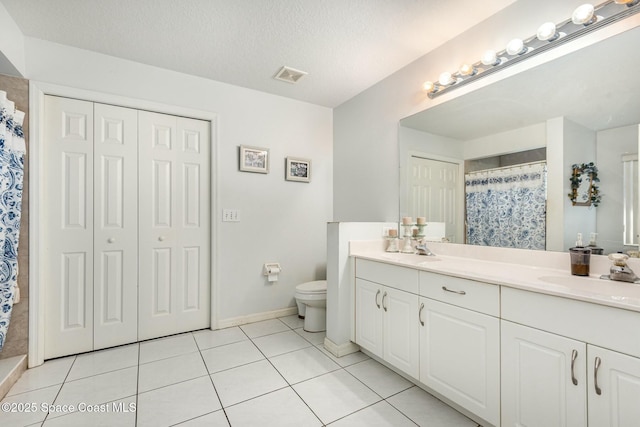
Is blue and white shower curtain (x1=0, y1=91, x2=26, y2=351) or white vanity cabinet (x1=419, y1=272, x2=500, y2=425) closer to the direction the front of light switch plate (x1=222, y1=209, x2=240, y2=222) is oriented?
the white vanity cabinet

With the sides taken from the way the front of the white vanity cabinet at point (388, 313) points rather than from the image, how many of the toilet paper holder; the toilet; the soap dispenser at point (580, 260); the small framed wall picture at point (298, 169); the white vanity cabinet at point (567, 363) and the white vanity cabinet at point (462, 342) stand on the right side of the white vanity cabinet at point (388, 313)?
3

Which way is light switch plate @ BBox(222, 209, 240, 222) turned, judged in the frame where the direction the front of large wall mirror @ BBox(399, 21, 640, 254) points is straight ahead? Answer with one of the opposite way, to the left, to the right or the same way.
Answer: to the left

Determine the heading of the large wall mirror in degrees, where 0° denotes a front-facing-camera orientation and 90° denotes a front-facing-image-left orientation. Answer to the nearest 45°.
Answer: approximately 45°

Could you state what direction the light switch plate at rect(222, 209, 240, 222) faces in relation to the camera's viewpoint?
facing the viewer

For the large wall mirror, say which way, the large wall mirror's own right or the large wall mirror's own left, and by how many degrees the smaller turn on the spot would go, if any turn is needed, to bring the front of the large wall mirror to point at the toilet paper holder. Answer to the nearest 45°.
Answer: approximately 45° to the large wall mirror's own right

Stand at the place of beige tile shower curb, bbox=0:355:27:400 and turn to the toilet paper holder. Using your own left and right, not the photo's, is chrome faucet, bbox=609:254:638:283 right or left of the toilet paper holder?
right

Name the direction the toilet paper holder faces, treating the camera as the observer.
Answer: facing the viewer and to the right of the viewer

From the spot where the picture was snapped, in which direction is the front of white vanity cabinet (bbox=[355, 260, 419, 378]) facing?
facing the viewer and to the left of the viewer
